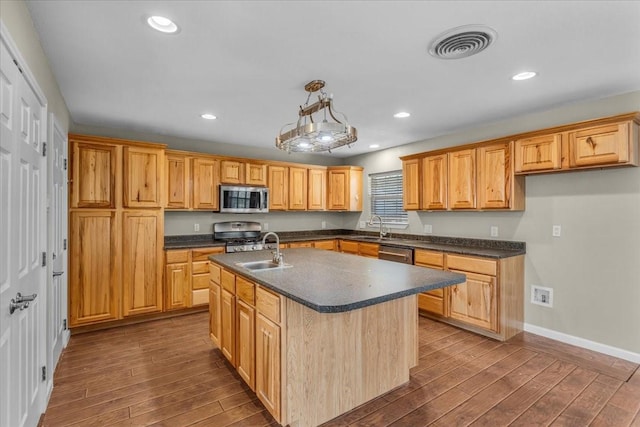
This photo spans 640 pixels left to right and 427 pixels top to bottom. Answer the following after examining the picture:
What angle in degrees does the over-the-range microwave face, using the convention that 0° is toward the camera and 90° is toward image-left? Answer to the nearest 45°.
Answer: approximately 0°

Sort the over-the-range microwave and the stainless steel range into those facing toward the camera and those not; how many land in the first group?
2

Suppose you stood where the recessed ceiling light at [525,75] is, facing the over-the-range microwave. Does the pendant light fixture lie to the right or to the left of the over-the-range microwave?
left

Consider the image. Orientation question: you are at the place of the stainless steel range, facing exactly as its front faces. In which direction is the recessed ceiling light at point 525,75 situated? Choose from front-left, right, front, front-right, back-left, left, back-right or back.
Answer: front-left

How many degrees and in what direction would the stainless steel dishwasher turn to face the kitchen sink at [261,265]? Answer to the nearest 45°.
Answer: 0° — it already faces it

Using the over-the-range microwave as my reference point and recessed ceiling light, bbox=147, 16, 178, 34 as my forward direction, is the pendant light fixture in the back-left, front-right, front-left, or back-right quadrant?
front-left

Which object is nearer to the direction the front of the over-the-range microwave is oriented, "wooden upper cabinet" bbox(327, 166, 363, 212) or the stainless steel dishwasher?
the stainless steel dishwasher

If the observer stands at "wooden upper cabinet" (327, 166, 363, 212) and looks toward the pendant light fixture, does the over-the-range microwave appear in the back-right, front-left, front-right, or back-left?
front-right

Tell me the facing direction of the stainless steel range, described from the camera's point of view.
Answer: facing the viewer

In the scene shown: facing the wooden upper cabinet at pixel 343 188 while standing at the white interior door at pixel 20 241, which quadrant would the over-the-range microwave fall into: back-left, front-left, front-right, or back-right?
front-left

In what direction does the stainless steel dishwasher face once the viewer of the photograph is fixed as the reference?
facing the viewer and to the left of the viewer

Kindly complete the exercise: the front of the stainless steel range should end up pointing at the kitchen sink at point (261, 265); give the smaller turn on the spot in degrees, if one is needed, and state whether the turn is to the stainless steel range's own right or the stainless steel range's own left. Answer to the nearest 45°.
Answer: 0° — it already faces it

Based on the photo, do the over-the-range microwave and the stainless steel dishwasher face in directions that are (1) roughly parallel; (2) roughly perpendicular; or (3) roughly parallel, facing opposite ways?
roughly perpendicular

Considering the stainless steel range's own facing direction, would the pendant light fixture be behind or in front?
in front

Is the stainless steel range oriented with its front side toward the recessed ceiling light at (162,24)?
yes
